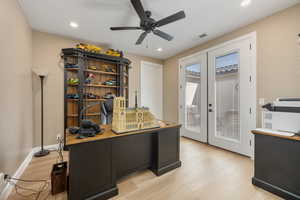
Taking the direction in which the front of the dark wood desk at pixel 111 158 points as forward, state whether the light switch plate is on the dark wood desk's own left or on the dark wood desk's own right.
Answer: on the dark wood desk's own right

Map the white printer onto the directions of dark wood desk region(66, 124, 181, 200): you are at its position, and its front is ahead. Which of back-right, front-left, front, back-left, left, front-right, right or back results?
back-right

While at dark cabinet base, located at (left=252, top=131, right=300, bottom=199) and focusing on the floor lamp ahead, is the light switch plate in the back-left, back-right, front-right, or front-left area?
back-right

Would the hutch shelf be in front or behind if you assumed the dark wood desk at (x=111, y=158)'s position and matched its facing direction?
in front

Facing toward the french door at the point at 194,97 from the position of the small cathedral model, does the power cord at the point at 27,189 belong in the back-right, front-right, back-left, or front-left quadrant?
back-left
